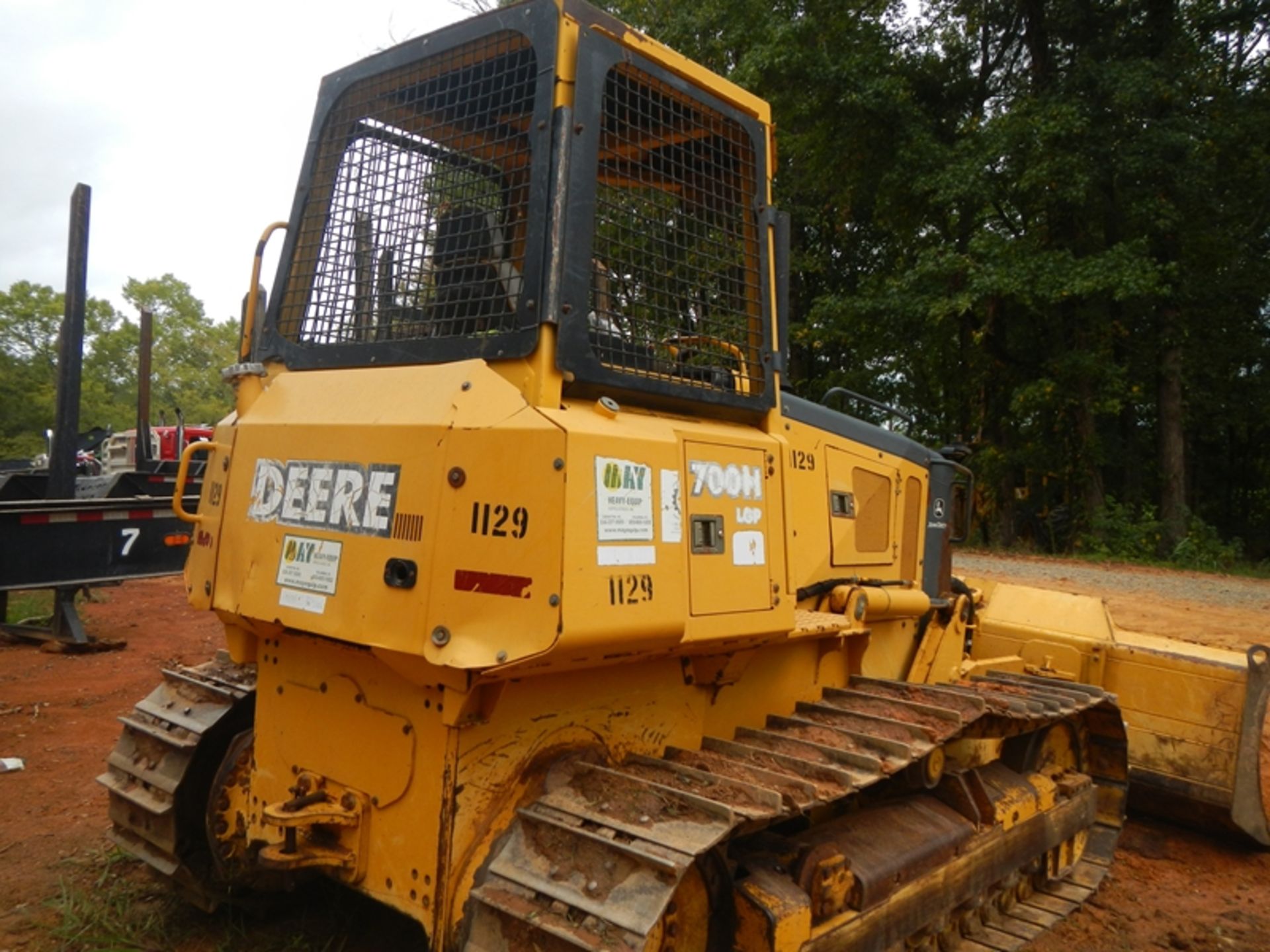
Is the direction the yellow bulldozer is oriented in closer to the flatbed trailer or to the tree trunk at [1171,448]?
the tree trunk

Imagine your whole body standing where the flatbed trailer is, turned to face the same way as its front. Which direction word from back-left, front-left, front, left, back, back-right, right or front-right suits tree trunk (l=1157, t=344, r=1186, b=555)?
front

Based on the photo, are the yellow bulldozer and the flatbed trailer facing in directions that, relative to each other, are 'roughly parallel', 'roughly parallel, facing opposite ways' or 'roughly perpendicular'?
roughly parallel

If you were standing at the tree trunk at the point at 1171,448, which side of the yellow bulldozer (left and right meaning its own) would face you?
front

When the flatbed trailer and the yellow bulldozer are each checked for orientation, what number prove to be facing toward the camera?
0

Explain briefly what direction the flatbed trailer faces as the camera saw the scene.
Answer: facing to the right of the viewer

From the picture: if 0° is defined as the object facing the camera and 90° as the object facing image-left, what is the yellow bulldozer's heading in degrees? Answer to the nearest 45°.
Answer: approximately 225°

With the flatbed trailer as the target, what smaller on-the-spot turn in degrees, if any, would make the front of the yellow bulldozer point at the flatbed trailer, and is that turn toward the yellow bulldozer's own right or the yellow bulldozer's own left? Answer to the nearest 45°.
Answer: approximately 90° to the yellow bulldozer's own left

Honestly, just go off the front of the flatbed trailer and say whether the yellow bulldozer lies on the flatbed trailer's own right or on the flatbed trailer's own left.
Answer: on the flatbed trailer's own right

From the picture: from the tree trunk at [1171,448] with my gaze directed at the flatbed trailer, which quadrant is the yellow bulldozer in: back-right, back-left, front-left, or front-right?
front-left
